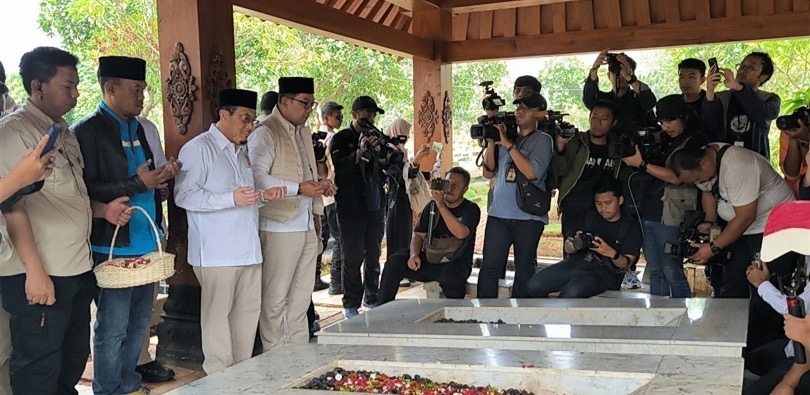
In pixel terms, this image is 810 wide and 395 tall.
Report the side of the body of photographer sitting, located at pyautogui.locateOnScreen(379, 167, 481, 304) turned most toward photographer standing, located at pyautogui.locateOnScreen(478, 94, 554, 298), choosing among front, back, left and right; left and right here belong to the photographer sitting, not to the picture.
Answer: left

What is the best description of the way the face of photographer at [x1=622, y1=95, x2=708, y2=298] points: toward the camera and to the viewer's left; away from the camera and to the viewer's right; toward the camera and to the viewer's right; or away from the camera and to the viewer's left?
toward the camera and to the viewer's left

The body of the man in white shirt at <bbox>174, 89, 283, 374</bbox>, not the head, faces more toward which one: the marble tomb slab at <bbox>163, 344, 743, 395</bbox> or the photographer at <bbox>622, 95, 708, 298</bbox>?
the marble tomb slab

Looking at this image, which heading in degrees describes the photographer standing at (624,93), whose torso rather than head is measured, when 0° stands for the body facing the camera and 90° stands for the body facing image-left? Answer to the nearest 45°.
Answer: approximately 45°

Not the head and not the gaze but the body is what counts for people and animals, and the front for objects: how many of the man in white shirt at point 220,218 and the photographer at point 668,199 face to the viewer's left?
1

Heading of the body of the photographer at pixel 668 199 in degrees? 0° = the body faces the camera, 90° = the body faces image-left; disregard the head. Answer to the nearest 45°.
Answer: approximately 90°

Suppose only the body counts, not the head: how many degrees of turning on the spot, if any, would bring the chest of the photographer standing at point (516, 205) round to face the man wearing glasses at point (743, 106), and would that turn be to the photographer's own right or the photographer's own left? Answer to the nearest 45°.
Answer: approximately 135° to the photographer's own left

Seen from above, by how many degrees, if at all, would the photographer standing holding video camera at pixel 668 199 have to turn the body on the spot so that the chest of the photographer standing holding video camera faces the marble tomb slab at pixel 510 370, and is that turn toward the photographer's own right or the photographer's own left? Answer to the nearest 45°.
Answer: approximately 90° to the photographer's own left

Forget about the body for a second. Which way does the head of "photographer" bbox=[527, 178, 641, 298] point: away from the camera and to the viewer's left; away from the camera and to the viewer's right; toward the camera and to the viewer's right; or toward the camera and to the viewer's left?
toward the camera and to the viewer's left

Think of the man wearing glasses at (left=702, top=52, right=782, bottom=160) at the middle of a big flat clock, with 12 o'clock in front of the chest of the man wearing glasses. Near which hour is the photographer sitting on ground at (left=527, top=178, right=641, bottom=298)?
The photographer sitting on ground is roughly at 12 o'clock from the man wearing glasses.
